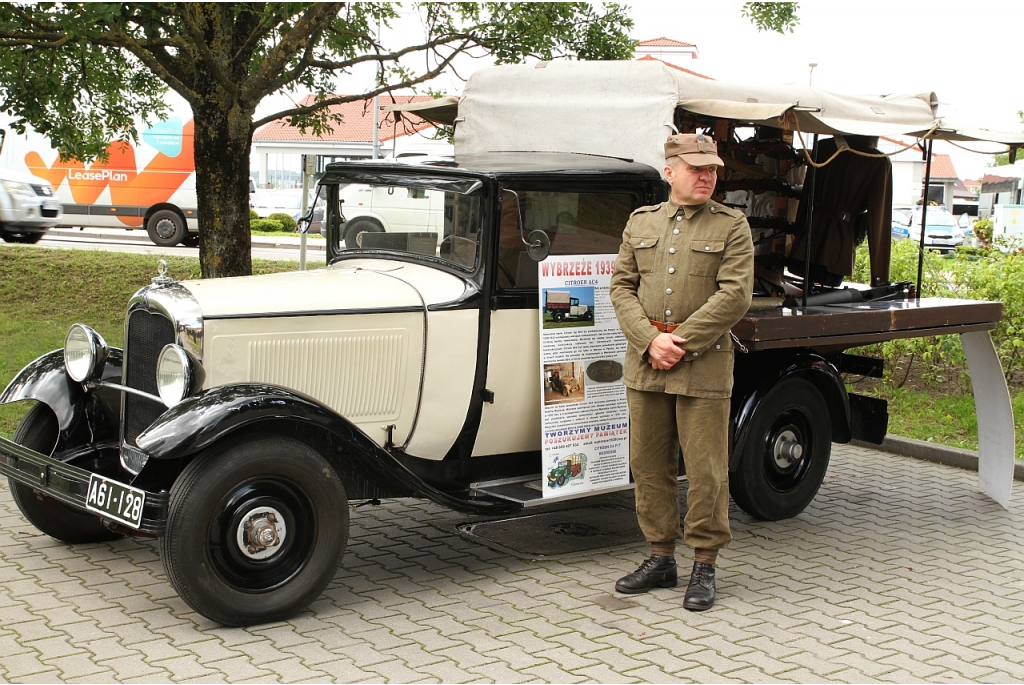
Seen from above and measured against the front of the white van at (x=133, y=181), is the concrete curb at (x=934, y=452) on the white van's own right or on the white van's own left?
on the white van's own left

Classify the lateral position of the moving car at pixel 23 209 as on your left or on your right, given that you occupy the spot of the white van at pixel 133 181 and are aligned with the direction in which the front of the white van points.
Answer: on your left

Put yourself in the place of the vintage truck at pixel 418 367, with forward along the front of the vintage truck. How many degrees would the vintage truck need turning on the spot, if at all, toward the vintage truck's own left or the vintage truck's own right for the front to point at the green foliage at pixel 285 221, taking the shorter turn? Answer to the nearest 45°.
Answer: approximately 135° to the vintage truck's own right

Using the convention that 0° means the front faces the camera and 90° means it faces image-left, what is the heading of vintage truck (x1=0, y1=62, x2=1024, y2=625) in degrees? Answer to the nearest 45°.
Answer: approximately 45°

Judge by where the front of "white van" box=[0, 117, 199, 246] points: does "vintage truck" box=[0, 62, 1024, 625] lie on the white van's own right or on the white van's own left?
on the white van's own left

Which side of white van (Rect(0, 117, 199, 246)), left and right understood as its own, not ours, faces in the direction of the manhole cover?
left

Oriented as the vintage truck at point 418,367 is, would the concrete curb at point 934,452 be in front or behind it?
behind

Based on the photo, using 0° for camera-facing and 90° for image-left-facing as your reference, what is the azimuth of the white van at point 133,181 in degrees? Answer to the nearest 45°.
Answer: approximately 90°
